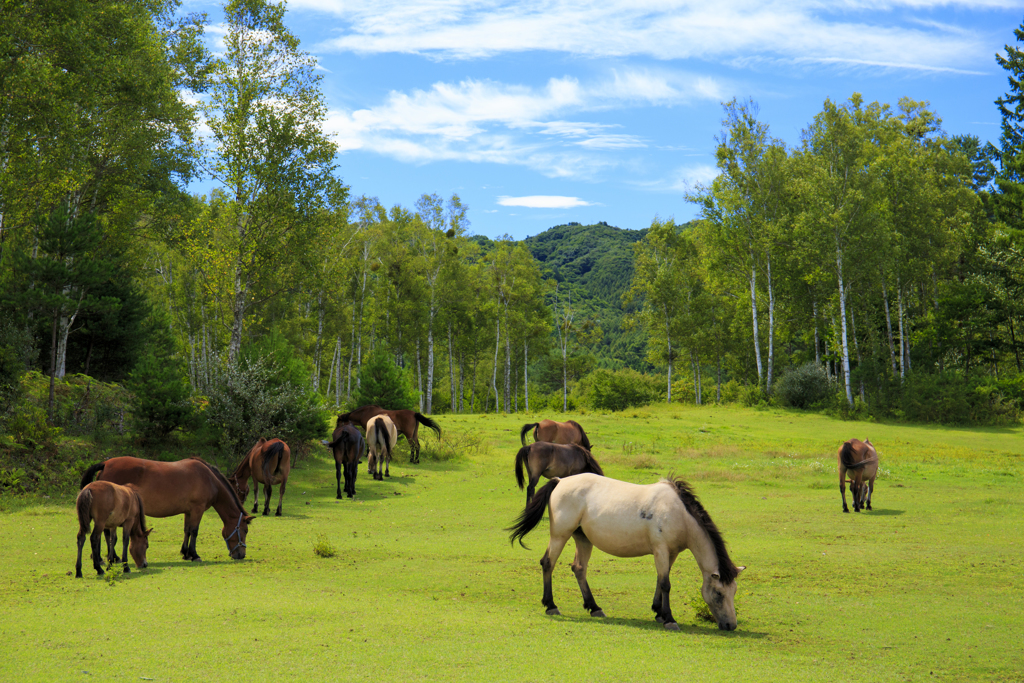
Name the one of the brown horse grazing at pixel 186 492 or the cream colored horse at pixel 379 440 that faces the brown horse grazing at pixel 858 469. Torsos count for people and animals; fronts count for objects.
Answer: the brown horse grazing at pixel 186 492

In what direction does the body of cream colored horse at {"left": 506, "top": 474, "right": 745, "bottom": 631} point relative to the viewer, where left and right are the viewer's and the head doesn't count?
facing to the right of the viewer

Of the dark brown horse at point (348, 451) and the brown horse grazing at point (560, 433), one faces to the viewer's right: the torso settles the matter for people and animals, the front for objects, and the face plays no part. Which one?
the brown horse grazing

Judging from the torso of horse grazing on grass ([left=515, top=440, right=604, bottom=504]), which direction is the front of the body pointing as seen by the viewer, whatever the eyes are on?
to the viewer's right

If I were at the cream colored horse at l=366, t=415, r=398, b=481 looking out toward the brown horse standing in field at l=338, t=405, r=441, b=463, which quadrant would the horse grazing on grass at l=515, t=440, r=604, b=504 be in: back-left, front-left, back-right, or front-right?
back-right

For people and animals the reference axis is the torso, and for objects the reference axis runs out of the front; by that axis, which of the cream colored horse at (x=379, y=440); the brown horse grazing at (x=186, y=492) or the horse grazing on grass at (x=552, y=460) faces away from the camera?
the cream colored horse

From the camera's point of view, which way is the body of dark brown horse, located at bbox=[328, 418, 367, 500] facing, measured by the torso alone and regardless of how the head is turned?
away from the camera

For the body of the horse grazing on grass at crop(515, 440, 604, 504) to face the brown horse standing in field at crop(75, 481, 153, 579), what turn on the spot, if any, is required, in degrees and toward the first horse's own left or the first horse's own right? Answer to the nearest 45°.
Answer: approximately 135° to the first horse's own right

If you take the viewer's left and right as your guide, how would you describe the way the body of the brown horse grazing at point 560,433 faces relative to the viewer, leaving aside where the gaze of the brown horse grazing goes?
facing to the right of the viewer

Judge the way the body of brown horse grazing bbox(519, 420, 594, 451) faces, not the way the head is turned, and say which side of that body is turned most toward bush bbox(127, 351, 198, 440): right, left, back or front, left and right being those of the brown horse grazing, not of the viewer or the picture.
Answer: back

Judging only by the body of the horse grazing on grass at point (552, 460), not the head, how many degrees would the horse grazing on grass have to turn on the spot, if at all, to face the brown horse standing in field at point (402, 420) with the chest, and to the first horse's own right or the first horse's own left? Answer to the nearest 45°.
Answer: approximately 135° to the first horse's own left

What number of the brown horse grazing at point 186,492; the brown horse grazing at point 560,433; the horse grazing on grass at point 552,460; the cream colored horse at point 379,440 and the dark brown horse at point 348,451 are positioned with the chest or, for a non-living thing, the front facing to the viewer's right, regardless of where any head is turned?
3

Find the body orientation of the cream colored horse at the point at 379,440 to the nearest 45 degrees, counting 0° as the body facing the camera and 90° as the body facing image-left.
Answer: approximately 180°

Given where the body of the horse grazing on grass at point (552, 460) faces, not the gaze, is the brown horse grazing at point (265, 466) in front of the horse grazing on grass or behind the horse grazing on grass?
behind

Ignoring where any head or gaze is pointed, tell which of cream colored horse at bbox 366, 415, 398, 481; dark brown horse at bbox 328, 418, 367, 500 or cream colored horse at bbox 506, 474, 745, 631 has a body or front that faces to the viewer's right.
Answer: cream colored horse at bbox 506, 474, 745, 631

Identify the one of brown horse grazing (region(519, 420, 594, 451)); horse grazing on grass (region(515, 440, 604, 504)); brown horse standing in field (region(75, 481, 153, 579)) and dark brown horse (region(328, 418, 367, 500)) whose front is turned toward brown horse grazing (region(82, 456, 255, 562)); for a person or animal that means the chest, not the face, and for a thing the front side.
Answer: the brown horse standing in field

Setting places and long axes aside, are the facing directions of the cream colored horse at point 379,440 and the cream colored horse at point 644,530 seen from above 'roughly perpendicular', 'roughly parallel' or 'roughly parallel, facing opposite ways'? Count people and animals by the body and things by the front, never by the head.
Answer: roughly perpendicular
